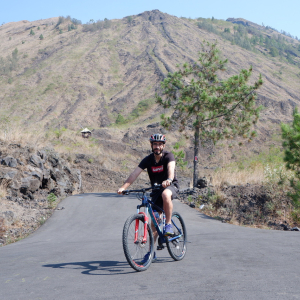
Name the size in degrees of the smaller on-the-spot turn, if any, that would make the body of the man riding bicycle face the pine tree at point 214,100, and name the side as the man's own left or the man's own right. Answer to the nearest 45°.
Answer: approximately 135° to the man's own right

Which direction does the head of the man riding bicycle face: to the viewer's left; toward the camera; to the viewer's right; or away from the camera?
toward the camera

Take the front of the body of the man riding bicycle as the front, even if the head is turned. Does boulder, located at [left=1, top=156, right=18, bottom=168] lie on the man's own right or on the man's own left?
on the man's own right

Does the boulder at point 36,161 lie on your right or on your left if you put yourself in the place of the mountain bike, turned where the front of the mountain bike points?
on your right

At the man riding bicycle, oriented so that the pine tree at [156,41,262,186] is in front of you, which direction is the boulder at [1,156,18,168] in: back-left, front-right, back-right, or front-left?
front-left

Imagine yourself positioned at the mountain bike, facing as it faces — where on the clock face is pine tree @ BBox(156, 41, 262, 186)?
The pine tree is roughly at 5 o'clock from the mountain bike.

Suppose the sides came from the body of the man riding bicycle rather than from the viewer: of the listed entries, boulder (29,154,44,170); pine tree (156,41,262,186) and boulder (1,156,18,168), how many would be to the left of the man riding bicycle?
0

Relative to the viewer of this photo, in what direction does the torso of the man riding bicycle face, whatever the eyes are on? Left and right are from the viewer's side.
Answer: facing the viewer and to the left of the viewer

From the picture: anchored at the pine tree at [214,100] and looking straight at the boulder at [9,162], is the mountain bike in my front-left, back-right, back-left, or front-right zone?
front-left
